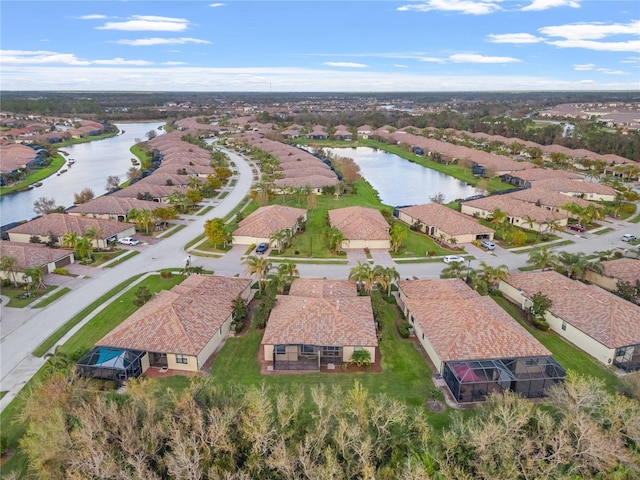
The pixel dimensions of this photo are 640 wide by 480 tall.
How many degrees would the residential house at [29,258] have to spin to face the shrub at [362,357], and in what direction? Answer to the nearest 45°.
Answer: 0° — it already faces it

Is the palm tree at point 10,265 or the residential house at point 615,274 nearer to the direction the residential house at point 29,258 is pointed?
the residential house

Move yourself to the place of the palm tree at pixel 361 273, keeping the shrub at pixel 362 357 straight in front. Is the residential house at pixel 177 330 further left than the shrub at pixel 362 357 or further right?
right

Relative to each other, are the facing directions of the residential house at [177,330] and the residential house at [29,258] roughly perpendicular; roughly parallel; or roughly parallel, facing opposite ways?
roughly perpendicular

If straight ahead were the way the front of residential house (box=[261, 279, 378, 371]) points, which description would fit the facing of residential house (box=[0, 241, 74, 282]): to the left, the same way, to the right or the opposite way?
to the right

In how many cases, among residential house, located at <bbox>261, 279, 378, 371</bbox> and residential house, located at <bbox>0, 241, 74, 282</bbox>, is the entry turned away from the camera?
1

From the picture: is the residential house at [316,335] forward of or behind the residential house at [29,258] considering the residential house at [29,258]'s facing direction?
forward

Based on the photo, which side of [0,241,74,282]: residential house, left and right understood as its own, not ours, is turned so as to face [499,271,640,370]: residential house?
front

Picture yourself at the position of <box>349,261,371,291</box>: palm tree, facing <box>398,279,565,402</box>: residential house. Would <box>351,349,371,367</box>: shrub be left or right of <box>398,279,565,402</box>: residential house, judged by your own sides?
right

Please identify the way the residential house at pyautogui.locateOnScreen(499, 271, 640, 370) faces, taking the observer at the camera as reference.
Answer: facing away from the viewer and to the left of the viewer

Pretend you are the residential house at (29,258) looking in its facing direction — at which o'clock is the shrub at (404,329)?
The shrub is roughly at 12 o'clock from the residential house.

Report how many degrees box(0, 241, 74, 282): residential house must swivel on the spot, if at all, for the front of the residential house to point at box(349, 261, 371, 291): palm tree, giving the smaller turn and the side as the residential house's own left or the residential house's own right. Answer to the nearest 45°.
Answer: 0° — it already faces it

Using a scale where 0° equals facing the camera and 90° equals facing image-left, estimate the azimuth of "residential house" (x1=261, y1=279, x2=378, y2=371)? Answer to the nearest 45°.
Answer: approximately 180°

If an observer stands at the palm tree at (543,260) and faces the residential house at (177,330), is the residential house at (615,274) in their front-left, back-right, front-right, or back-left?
back-left

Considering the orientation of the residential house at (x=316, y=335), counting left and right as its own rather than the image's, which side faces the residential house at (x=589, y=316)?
right

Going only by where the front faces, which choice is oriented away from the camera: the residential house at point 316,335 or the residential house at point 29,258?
the residential house at point 316,335
